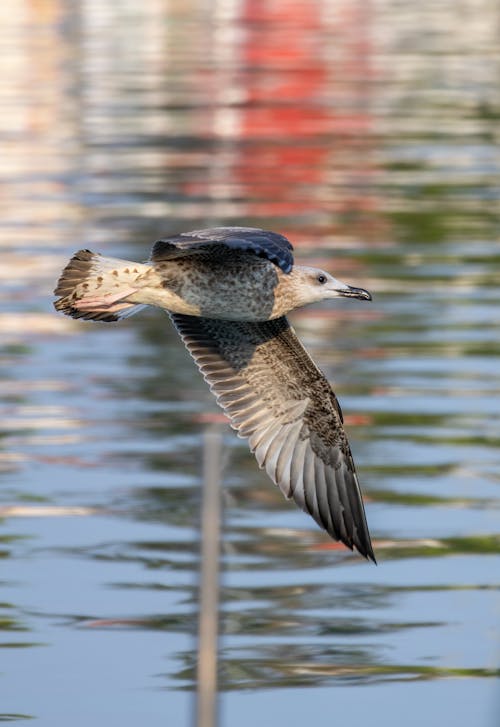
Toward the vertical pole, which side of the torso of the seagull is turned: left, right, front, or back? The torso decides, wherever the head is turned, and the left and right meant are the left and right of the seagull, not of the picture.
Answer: right

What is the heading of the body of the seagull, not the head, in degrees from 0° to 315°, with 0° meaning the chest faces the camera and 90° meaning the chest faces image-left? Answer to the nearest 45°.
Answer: approximately 270°
